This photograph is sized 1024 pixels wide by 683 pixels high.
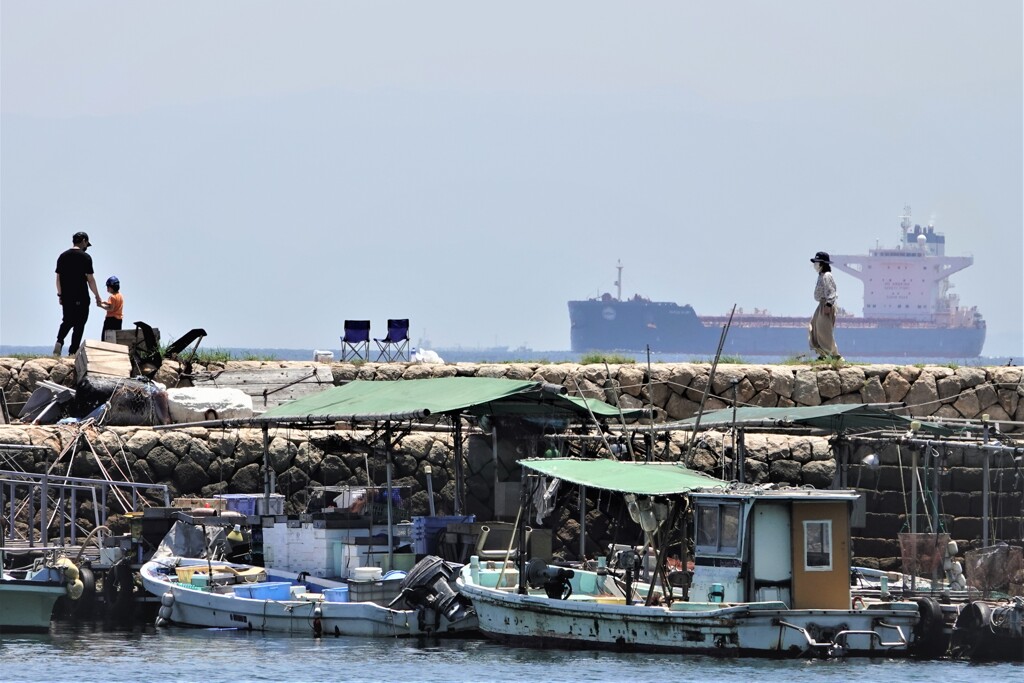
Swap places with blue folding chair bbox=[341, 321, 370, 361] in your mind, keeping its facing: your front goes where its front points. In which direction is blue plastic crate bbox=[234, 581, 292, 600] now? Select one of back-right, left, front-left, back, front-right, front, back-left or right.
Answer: back

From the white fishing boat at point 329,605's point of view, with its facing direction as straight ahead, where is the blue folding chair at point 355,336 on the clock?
The blue folding chair is roughly at 3 o'clock from the white fishing boat.

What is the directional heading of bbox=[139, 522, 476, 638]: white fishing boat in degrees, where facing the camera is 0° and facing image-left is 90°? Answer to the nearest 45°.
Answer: approximately 90°

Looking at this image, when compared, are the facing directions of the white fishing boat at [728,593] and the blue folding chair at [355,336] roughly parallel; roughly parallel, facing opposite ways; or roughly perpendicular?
roughly perpendicular

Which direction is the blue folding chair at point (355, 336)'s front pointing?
away from the camera

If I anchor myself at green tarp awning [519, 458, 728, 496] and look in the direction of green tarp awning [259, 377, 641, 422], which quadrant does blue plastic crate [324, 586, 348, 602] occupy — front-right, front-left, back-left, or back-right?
front-left

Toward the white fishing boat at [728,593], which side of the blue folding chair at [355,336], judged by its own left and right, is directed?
back

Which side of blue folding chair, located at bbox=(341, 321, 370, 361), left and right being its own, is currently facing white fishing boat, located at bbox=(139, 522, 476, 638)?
back

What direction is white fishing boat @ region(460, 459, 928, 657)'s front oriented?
to the viewer's left

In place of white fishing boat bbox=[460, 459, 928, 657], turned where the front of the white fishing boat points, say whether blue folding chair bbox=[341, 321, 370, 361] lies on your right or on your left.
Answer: on your right

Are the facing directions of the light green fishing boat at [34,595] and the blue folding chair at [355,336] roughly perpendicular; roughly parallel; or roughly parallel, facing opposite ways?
roughly perpendicular

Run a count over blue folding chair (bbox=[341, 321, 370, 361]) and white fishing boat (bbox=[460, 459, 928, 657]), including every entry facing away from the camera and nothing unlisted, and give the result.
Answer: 1

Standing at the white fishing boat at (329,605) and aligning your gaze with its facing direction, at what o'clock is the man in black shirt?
The man in black shirt is roughly at 2 o'clock from the white fishing boat.

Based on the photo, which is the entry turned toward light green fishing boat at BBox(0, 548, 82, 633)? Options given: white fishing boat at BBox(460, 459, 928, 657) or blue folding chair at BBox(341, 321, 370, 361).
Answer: white fishing boat at BBox(460, 459, 928, 657)
